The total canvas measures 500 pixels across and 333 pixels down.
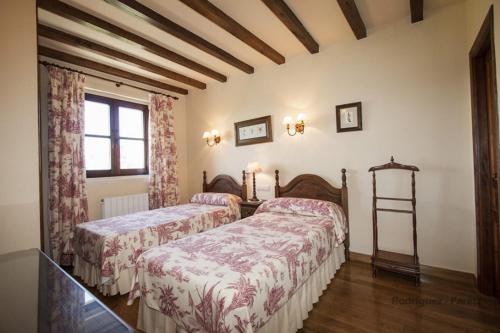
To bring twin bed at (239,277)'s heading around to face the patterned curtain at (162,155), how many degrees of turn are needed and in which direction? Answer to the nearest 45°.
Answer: approximately 90° to its right

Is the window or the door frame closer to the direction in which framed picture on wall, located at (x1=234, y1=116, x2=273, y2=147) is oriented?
the window

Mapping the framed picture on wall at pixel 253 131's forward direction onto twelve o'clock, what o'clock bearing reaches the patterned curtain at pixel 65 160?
The patterned curtain is roughly at 1 o'clock from the framed picture on wall.

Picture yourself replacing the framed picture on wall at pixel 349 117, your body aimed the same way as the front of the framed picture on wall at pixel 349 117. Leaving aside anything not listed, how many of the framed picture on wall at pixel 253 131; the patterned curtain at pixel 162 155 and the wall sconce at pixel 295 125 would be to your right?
3

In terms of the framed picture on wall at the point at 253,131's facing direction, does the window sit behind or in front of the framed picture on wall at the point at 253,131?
in front

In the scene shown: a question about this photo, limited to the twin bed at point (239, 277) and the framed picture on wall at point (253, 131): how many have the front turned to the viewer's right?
0

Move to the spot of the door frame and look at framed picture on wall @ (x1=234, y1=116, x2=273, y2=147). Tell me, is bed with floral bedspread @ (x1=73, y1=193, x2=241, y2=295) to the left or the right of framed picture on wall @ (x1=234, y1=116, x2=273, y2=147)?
left

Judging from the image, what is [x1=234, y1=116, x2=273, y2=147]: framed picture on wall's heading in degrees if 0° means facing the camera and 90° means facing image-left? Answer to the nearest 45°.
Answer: approximately 45°

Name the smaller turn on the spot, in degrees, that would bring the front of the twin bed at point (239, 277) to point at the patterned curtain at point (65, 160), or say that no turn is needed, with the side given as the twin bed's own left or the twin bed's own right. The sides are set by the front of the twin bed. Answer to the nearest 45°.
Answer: approximately 90° to the twin bed's own right
